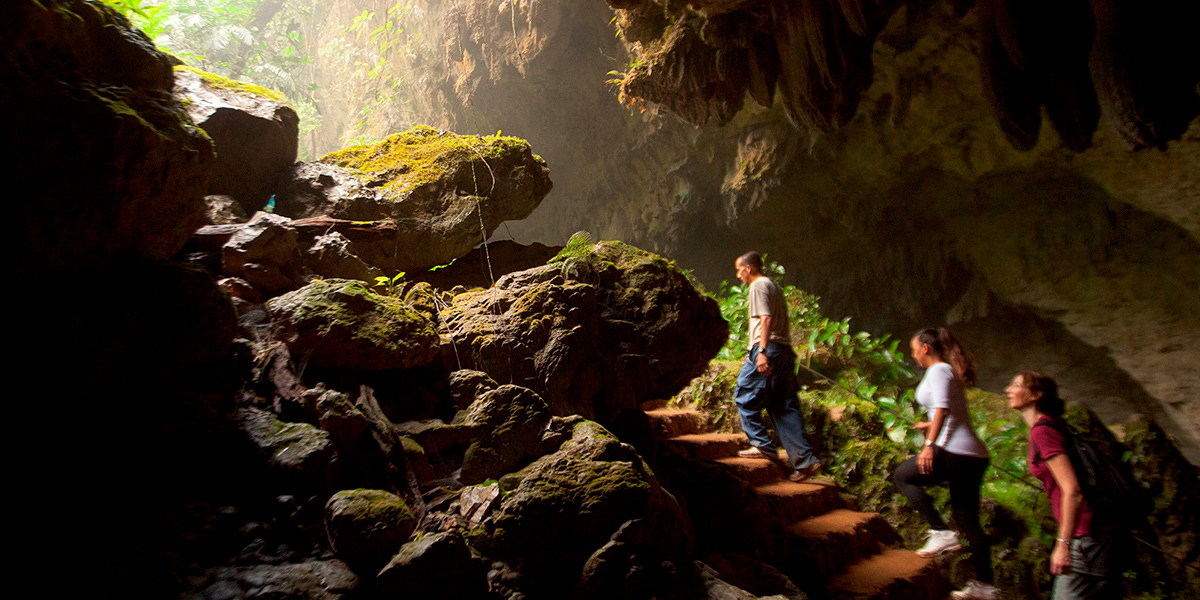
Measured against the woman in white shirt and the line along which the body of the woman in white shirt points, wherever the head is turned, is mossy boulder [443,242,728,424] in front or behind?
in front

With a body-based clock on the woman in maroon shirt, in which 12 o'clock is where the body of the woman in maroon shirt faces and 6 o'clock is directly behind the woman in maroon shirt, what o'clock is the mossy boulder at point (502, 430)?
The mossy boulder is roughly at 11 o'clock from the woman in maroon shirt.

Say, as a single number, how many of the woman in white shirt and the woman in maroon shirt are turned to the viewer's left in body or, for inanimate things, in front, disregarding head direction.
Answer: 2

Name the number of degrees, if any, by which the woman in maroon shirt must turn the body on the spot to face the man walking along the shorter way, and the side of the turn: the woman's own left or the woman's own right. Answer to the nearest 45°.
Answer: approximately 45° to the woman's own right

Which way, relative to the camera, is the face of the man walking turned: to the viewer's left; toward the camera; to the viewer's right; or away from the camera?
to the viewer's left

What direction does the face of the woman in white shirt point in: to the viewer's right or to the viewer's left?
to the viewer's left

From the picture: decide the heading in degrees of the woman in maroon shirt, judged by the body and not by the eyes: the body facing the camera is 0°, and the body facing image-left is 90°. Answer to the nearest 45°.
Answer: approximately 90°

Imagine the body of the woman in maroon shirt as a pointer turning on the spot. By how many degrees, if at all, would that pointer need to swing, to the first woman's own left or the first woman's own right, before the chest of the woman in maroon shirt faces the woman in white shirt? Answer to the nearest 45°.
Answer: approximately 45° to the first woman's own right

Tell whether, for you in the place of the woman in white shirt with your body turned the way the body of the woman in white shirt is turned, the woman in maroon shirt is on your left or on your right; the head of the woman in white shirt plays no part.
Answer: on your left

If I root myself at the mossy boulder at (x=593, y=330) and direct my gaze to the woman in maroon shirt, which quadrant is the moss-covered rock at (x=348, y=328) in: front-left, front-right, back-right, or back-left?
back-right

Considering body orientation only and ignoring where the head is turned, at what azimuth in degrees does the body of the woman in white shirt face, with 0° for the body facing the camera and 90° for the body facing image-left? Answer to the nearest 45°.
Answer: approximately 90°

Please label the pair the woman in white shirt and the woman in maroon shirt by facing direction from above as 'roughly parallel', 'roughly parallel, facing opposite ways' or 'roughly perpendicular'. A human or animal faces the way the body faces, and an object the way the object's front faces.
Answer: roughly parallel
